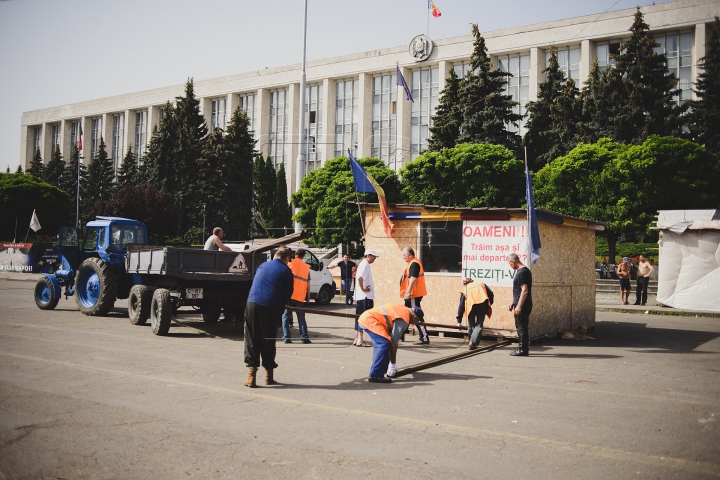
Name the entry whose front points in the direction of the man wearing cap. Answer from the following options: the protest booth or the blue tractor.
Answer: the protest booth

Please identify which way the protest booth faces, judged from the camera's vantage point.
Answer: facing the viewer and to the left of the viewer

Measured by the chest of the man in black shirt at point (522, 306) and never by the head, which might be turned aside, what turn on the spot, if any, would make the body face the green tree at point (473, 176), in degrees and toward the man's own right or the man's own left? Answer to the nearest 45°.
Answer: approximately 90° to the man's own right

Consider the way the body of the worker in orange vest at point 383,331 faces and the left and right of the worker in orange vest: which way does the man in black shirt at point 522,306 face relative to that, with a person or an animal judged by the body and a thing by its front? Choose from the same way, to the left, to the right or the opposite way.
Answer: the opposite way

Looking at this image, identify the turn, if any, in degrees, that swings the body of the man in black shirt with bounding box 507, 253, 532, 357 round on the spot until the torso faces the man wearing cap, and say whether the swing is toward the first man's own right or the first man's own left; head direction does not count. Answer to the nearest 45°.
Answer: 0° — they already face them

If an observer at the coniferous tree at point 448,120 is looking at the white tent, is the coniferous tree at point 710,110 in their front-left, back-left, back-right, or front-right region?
front-left

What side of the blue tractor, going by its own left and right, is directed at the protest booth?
back

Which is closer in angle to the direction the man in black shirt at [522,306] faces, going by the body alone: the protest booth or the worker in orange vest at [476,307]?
the worker in orange vest

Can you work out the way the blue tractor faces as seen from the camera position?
facing away from the viewer and to the left of the viewer

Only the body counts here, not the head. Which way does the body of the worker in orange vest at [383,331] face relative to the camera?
to the viewer's right

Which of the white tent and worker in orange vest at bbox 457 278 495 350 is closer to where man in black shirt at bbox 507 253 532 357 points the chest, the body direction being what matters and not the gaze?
the worker in orange vest

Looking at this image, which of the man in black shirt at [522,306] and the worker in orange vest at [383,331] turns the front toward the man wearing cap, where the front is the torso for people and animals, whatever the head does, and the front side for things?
the man in black shirt

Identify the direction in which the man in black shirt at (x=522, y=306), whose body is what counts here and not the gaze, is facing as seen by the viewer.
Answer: to the viewer's left

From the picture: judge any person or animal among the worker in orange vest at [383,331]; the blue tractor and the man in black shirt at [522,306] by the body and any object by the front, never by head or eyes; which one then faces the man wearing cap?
the man in black shirt
